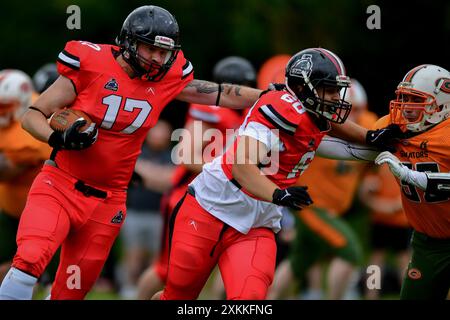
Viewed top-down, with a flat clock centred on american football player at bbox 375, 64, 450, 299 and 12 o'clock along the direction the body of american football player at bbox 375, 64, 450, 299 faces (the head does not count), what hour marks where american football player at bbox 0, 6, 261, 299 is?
american football player at bbox 0, 6, 261, 299 is roughly at 1 o'clock from american football player at bbox 375, 64, 450, 299.

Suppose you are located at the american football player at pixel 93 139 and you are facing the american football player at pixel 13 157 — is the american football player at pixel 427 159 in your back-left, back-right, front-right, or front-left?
back-right

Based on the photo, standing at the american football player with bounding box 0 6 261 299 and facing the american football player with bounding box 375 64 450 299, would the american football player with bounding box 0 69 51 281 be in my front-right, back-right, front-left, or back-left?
back-left

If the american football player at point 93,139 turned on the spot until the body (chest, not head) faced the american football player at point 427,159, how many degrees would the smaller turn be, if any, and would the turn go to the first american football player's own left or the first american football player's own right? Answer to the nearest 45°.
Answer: approximately 90° to the first american football player's own left
